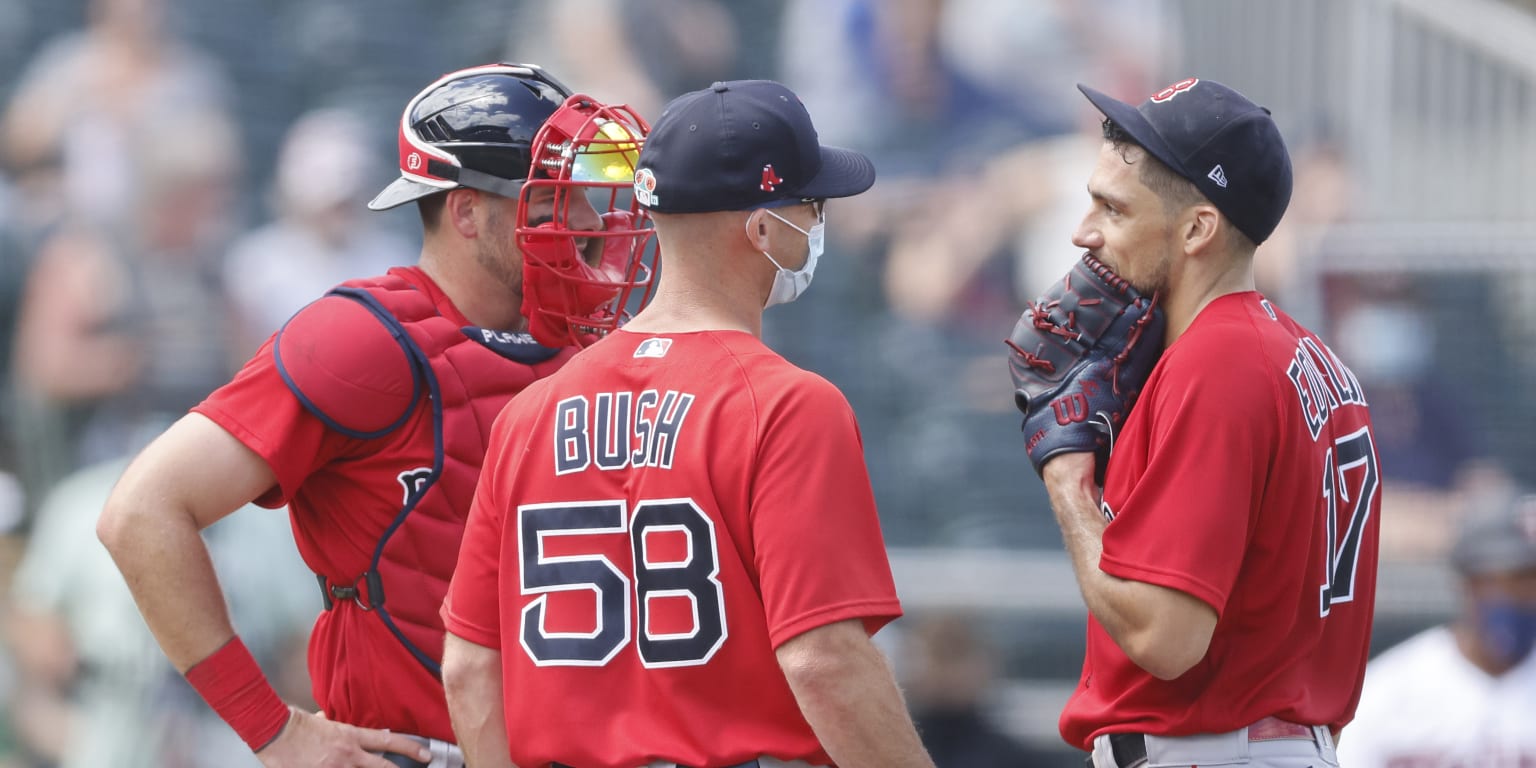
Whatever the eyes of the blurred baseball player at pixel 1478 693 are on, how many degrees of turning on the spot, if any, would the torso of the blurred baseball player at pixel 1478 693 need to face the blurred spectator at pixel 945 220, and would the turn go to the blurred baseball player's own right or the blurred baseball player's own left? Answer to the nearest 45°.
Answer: approximately 135° to the blurred baseball player's own right

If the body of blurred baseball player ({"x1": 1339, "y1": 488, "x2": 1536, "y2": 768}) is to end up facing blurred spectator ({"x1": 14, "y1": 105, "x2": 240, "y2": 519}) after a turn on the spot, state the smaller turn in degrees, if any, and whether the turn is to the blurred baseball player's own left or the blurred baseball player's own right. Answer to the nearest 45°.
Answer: approximately 90° to the blurred baseball player's own right

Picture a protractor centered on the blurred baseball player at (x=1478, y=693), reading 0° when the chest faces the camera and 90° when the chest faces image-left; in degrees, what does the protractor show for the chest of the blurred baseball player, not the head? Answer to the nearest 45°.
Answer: approximately 0°

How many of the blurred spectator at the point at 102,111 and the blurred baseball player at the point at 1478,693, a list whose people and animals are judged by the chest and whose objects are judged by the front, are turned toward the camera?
2

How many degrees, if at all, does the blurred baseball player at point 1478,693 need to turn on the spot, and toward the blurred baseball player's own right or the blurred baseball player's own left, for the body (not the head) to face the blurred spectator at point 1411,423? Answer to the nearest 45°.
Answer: approximately 180°

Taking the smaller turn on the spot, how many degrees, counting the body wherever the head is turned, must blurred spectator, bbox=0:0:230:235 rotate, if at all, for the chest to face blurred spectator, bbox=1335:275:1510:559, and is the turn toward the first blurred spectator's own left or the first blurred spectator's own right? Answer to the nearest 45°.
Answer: approximately 45° to the first blurred spectator's own left

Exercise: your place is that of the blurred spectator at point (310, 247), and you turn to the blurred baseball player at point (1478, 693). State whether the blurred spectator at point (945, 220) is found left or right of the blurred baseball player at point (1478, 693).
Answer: left

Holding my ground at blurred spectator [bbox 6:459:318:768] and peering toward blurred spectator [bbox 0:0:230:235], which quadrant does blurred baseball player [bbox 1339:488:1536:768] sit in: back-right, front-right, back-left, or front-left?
back-right

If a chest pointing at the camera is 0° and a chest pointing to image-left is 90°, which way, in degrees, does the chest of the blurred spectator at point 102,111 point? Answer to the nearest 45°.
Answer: approximately 0°

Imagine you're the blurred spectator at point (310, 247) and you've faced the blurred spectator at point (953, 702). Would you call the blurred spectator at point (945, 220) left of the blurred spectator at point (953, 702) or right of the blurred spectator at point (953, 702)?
left

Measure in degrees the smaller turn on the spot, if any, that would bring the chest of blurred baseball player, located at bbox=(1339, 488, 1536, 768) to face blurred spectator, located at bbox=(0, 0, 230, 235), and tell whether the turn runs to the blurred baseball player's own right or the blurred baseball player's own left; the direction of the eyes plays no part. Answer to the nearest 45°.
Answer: approximately 90° to the blurred baseball player's own right
